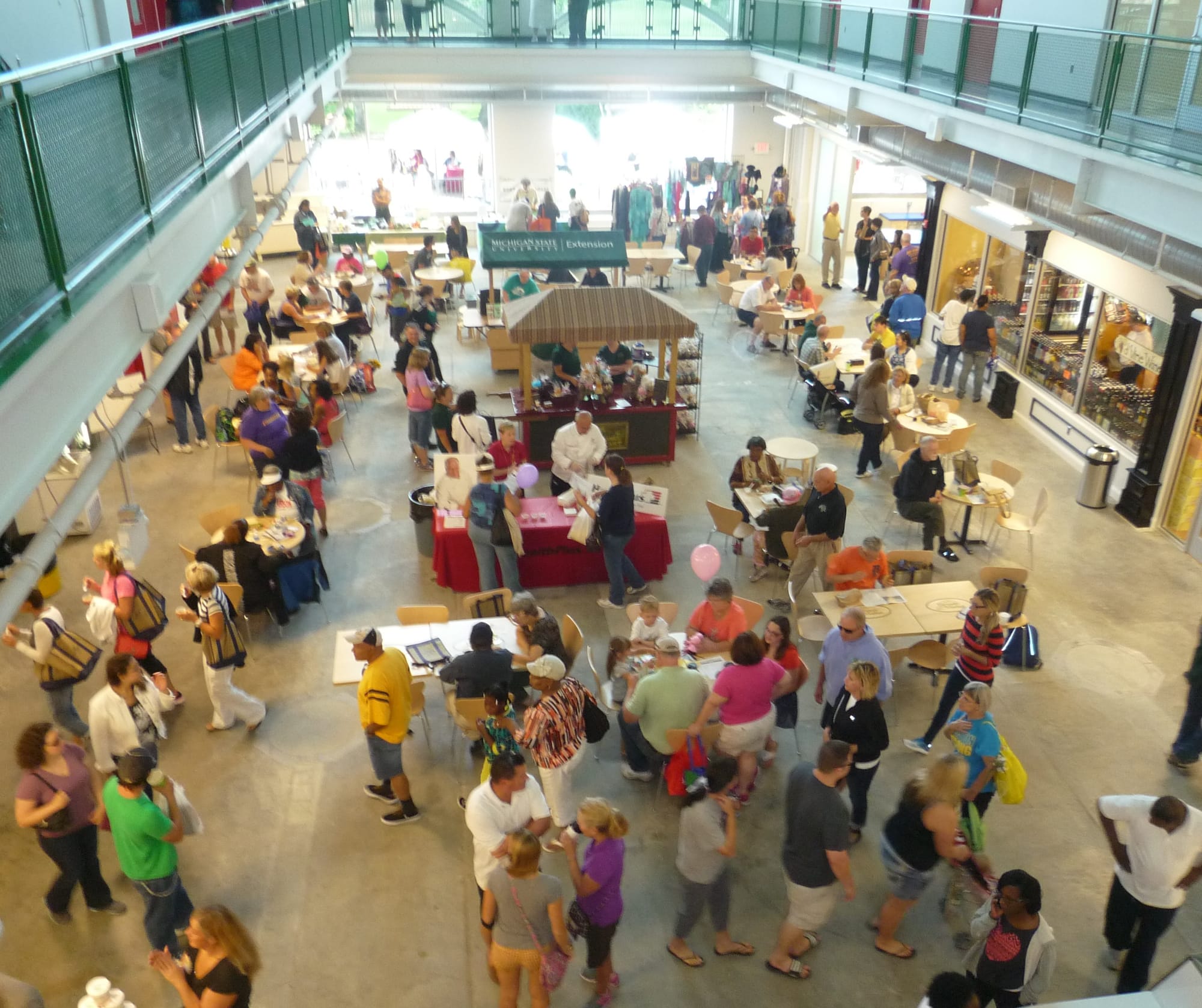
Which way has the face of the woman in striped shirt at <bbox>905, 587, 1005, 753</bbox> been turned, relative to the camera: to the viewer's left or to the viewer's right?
to the viewer's left

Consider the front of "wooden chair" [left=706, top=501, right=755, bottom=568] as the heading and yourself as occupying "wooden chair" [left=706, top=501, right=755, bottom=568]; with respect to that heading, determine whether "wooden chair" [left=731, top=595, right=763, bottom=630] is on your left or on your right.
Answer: on your right

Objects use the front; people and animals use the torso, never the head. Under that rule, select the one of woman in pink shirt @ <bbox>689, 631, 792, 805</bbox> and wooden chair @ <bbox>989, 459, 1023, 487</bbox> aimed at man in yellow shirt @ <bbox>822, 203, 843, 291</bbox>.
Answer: the woman in pink shirt

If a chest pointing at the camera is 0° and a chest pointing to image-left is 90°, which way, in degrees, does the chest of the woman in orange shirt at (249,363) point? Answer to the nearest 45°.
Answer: approximately 270°

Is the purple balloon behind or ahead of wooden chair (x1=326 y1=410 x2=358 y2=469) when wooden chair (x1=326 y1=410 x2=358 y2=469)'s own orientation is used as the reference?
behind

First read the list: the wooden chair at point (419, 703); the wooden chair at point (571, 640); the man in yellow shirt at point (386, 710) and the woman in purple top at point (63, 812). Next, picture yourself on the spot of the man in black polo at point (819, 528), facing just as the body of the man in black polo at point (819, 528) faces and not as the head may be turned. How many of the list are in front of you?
4

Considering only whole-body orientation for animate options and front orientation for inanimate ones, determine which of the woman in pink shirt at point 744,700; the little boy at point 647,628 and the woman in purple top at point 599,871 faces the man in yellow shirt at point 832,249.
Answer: the woman in pink shirt

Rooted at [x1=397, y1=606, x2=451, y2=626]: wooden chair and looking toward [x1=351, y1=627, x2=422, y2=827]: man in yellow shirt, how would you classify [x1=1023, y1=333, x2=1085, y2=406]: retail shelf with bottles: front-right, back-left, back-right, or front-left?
back-left

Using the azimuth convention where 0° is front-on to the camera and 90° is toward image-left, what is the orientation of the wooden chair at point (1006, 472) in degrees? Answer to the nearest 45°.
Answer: approximately 45°

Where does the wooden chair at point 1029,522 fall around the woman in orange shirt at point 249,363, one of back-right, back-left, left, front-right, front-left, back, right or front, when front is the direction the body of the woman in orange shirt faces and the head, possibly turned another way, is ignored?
front-right

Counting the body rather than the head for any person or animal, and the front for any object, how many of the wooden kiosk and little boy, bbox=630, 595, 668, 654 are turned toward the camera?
2
